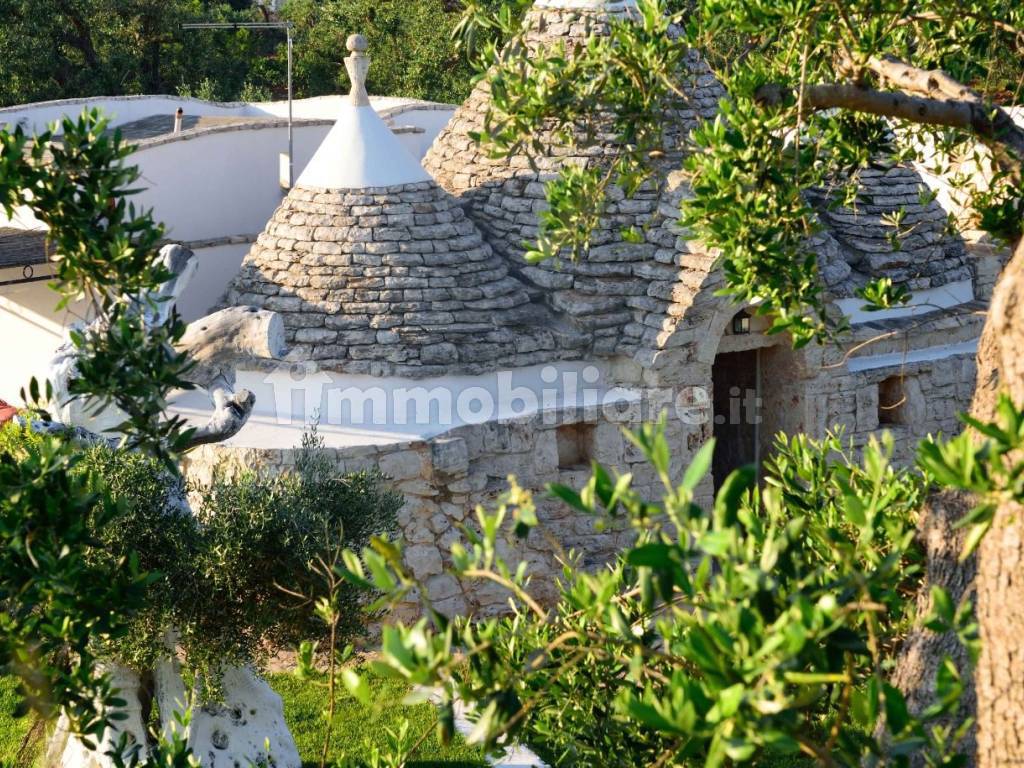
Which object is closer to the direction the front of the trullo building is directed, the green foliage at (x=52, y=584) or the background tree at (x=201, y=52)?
the green foliage

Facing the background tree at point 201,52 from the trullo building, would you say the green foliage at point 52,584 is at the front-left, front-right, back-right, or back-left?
back-left

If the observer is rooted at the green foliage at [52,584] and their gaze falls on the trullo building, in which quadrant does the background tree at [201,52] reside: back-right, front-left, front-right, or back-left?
front-left

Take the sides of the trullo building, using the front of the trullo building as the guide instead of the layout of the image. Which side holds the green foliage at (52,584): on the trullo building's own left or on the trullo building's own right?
on the trullo building's own right

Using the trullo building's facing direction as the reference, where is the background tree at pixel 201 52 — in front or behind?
behind

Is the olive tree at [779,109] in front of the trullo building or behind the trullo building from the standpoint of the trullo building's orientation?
in front

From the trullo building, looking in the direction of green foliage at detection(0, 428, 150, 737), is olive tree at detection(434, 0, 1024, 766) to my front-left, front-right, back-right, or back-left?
front-left

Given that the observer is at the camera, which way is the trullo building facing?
facing the viewer and to the right of the viewer
